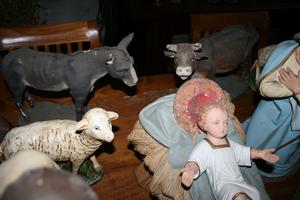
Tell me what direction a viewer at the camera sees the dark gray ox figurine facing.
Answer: facing the viewer and to the left of the viewer

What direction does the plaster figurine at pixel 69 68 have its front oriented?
to the viewer's right

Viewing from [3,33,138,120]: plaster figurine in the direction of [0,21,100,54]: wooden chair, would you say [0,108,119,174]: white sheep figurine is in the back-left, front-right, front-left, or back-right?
back-left

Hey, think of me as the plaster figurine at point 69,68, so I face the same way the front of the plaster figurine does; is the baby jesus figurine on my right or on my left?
on my right

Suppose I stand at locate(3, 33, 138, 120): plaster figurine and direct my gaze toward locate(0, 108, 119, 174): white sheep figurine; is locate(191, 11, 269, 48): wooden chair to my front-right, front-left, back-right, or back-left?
back-left
